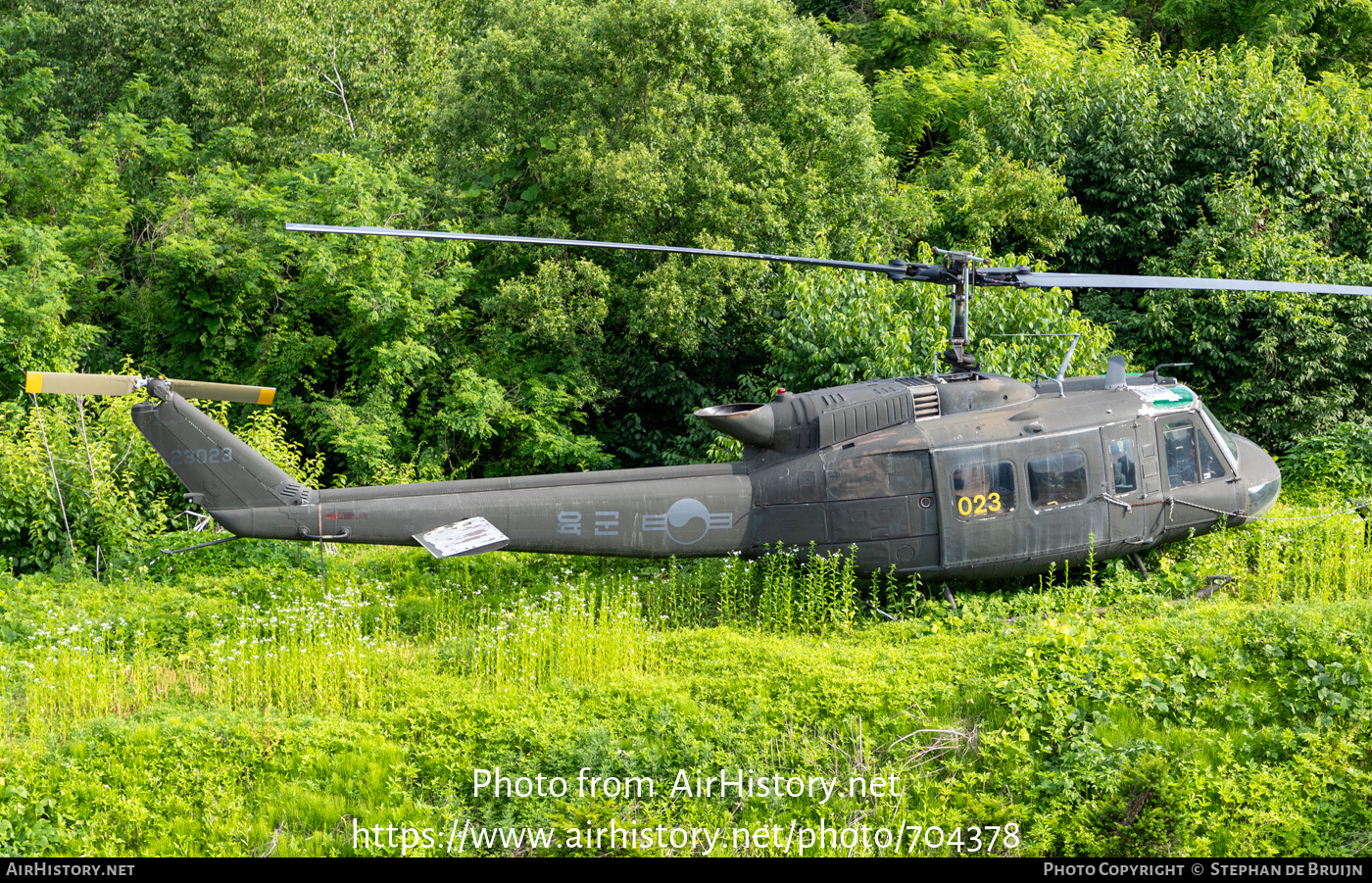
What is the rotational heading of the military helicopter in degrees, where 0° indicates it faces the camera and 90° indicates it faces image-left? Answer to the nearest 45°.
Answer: approximately 270°

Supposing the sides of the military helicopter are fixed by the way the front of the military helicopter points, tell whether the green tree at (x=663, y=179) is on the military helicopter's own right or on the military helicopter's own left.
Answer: on the military helicopter's own left
